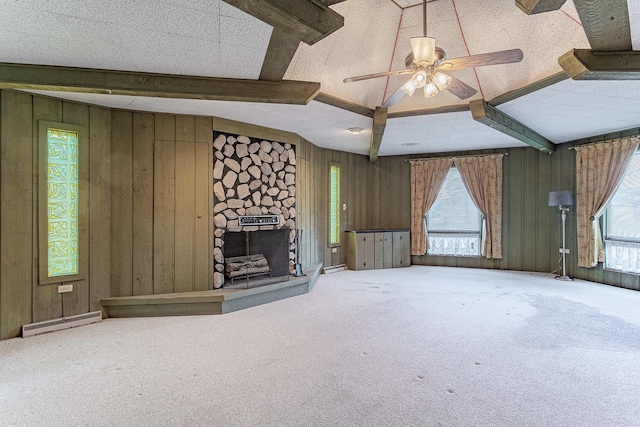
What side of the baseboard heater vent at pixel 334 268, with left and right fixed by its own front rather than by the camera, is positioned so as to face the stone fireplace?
right

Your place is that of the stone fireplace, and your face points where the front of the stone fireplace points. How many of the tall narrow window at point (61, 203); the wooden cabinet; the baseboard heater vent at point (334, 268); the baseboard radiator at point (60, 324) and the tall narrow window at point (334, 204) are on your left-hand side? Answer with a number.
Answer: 3

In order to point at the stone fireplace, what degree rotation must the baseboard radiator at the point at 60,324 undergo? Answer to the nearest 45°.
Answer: approximately 45° to its left

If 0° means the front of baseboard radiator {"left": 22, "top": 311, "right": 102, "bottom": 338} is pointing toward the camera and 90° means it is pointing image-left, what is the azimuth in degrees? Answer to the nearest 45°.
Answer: approximately 315°

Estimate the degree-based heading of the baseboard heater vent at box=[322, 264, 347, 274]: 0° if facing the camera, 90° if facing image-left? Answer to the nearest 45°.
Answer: approximately 315°

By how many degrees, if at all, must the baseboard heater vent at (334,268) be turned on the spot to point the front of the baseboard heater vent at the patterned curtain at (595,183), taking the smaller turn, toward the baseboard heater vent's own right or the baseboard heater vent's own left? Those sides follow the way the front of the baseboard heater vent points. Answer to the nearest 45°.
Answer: approximately 45° to the baseboard heater vent's own left
